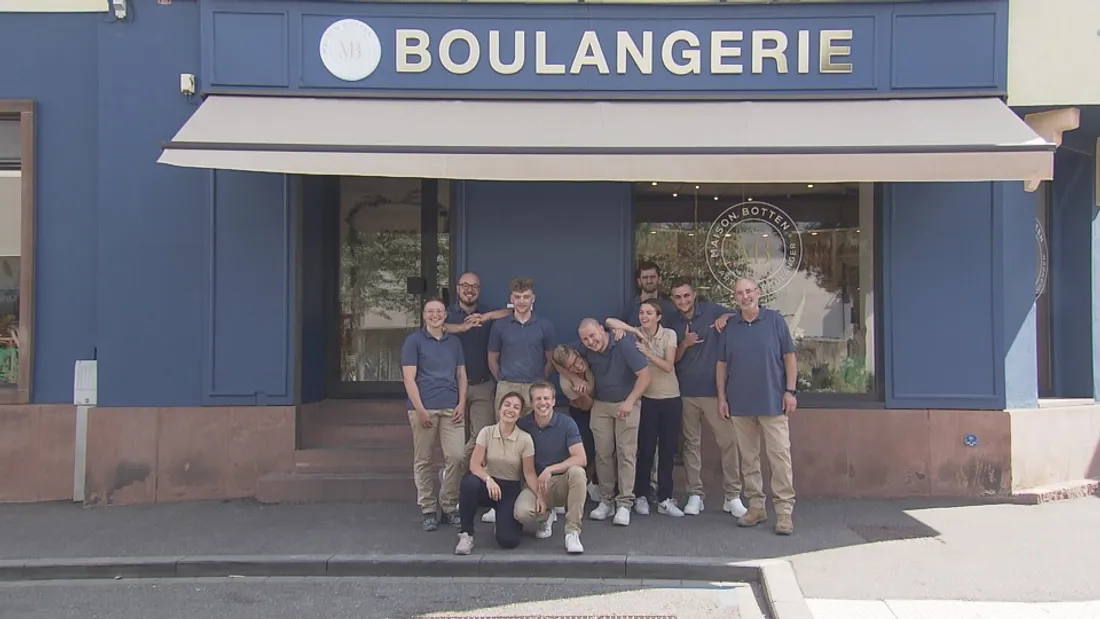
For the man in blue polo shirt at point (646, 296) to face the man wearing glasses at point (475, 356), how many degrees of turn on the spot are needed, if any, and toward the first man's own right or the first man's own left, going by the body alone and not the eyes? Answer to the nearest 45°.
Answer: approximately 90° to the first man's own right

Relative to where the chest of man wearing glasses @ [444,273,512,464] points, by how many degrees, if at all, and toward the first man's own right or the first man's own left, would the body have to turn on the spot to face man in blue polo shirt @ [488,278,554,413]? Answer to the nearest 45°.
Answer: approximately 45° to the first man's own left

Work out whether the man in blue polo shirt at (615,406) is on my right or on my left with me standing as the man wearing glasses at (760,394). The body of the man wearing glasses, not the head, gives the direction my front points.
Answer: on my right

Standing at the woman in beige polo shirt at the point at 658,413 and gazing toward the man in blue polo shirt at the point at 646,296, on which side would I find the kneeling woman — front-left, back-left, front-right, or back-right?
back-left

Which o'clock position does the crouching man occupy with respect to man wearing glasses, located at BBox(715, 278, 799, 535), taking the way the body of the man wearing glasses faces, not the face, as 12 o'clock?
The crouching man is roughly at 2 o'clock from the man wearing glasses.

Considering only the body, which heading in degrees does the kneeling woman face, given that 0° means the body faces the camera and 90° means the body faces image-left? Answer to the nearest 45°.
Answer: approximately 0°
